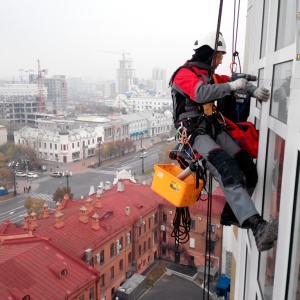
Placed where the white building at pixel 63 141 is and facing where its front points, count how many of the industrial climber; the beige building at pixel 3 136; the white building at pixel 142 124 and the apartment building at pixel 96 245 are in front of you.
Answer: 2

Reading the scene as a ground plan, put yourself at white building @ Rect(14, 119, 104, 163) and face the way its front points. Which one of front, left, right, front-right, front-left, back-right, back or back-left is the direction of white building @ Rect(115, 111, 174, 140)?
back-left

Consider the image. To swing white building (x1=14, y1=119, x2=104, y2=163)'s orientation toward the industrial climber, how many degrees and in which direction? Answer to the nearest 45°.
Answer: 0° — it already faces them

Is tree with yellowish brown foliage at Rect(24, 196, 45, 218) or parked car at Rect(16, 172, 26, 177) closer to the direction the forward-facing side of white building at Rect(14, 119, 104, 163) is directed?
the tree with yellowish brown foliage

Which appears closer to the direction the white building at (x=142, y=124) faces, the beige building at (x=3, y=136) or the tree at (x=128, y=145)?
the tree

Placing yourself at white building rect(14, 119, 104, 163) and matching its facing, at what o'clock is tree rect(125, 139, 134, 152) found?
The tree is roughly at 9 o'clock from the white building.

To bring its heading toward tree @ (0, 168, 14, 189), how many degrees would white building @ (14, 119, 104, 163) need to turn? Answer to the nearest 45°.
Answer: approximately 45° to its right

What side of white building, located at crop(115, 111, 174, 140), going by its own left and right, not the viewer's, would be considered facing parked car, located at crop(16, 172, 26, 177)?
right

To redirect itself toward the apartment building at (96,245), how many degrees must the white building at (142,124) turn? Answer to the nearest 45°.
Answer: approximately 45° to its right

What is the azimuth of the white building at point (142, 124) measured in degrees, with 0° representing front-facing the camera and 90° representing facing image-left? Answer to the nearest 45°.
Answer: approximately 315°

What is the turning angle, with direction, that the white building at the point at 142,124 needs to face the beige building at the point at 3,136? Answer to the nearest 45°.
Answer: approximately 90° to its right
